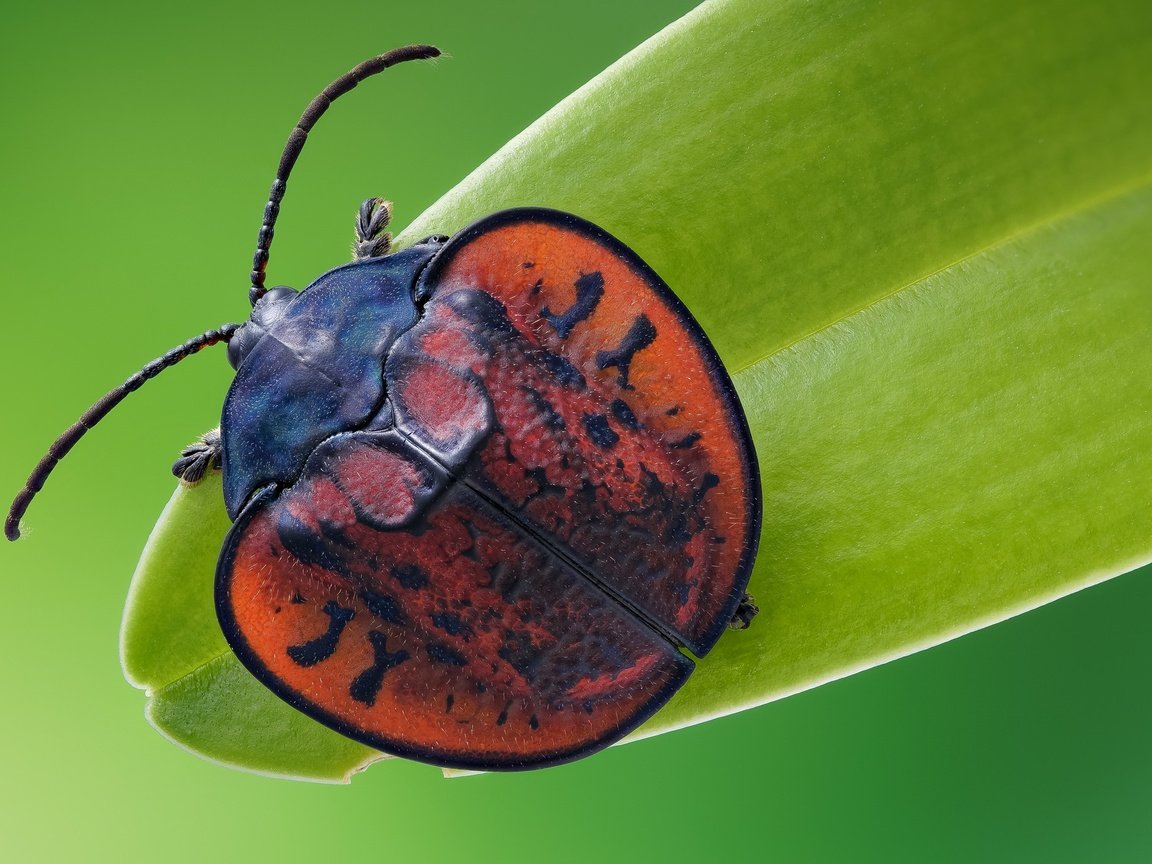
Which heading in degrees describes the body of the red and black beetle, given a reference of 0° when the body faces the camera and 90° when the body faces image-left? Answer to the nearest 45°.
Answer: approximately 135°
